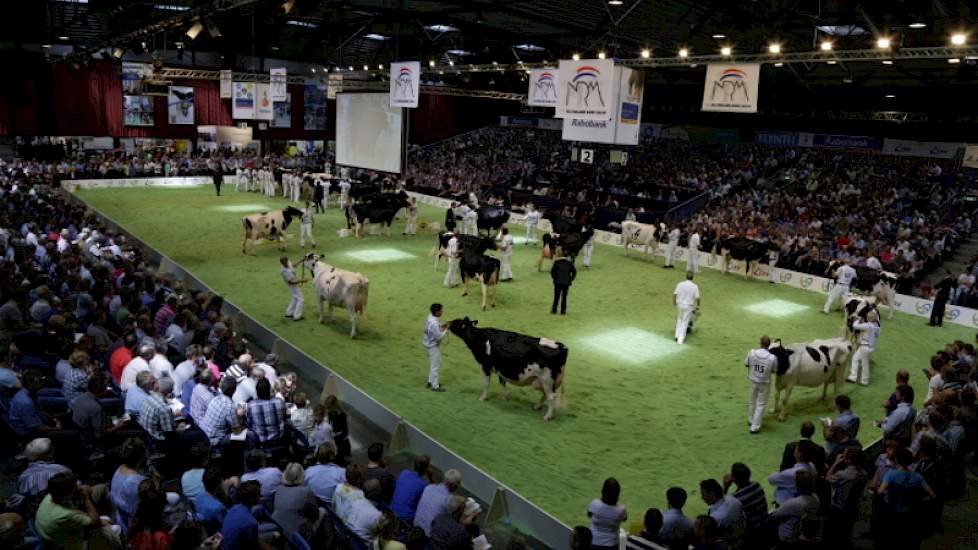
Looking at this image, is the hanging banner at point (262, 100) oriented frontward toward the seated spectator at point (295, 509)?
yes

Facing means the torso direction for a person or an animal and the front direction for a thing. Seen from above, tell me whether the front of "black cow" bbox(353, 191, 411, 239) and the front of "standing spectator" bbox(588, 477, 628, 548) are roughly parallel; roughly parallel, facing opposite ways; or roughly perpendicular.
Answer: roughly perpendicular

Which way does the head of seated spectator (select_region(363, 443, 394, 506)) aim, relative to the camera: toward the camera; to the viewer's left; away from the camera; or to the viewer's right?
away from the camera

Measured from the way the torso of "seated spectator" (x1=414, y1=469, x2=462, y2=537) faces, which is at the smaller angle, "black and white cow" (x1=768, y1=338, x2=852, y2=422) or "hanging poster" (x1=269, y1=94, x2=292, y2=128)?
the black and white cow

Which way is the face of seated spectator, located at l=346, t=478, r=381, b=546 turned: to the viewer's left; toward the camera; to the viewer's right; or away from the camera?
away from the camera

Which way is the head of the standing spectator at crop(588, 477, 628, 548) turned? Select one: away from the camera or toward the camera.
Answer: away from the camera

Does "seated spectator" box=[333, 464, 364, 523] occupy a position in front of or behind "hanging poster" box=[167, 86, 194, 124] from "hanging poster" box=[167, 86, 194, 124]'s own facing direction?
in front

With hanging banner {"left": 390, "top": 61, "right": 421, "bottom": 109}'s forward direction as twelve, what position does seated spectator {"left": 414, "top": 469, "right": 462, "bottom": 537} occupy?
The seated spectator is roughly at 12 o'clock from the hanging banner.

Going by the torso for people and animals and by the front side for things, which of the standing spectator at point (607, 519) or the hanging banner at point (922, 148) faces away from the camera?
the standing spectator

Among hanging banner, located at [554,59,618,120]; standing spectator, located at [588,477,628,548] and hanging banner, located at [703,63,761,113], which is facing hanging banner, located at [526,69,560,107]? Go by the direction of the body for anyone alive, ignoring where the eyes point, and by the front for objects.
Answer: the standing spectator

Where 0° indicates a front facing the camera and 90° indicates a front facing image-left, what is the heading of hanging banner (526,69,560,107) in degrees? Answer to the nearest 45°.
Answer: approximately 0°

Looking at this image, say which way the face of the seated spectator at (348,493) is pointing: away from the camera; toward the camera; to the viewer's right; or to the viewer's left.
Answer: away from the camera

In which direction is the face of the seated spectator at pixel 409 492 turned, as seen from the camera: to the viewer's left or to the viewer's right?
to the viewer's right

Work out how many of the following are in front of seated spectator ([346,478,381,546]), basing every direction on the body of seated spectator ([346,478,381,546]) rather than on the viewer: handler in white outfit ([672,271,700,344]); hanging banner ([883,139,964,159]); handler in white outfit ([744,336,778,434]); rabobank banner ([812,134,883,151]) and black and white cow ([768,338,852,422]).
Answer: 5

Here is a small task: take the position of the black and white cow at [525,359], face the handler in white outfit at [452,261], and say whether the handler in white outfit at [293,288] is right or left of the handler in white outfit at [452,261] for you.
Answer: left

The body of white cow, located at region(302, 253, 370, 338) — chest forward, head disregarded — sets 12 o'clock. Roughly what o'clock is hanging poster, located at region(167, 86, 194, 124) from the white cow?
The hanging poster is roughly at 1 o'clock from the white cow.
